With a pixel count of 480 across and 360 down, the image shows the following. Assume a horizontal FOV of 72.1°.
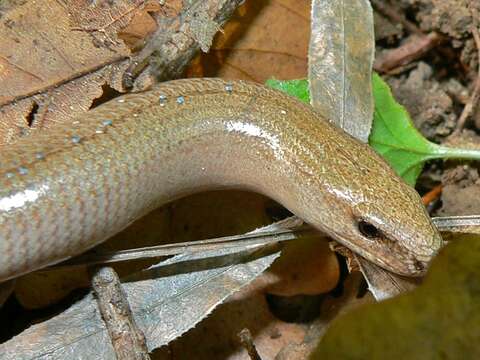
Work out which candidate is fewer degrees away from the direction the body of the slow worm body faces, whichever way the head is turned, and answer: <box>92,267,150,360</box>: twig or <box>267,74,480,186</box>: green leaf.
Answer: the green leaf

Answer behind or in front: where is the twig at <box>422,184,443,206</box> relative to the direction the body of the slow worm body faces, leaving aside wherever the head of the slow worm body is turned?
in front

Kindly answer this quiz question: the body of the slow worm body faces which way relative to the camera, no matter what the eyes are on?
to the viewer's right
